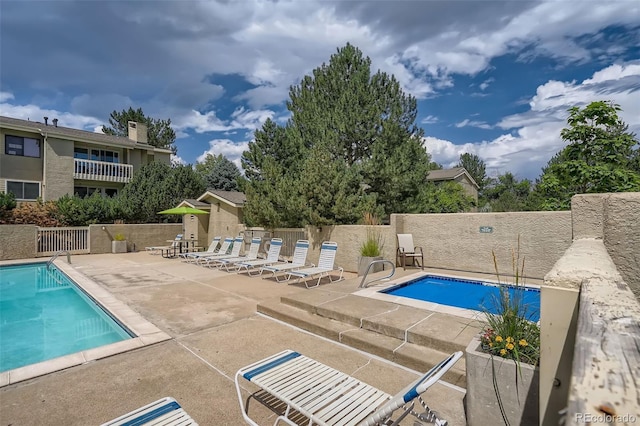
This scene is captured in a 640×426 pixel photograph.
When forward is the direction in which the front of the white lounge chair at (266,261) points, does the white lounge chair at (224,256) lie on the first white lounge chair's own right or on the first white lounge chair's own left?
on the first white lounge chair's own right

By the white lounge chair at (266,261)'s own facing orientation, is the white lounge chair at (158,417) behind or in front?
in front

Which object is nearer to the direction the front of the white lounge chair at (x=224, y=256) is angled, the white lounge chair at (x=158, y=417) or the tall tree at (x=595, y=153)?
the white lounge chair

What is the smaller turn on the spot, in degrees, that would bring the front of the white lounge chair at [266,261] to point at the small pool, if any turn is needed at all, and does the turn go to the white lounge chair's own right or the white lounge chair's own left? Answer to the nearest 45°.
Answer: approximately 90° to the white lounge chair's own left

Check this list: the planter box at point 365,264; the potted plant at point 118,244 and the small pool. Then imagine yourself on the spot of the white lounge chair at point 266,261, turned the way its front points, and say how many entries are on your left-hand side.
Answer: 2

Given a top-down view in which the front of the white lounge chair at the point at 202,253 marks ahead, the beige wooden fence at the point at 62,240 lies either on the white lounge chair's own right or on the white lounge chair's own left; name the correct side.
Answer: on the white lounge chair's own right

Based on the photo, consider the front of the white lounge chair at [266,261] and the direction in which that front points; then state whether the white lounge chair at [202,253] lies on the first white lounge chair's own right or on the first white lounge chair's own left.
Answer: on the first white lounge chair's own right

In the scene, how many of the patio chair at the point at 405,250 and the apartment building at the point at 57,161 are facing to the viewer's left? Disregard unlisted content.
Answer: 0

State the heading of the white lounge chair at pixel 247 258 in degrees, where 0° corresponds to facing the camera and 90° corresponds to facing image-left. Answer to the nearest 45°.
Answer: approximately 45°

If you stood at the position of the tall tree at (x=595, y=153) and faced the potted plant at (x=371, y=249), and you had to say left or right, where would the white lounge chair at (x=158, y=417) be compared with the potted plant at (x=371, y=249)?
left

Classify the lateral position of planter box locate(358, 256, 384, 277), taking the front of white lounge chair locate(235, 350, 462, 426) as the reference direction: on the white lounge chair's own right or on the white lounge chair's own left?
on the white lounge chair's own right

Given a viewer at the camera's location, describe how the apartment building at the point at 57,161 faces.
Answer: facing the viewer and to the right of the viewer

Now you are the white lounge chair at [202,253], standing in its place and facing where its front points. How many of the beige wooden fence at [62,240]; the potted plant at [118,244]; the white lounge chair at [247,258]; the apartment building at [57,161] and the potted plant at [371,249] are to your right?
3

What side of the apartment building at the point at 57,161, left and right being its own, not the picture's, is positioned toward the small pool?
front

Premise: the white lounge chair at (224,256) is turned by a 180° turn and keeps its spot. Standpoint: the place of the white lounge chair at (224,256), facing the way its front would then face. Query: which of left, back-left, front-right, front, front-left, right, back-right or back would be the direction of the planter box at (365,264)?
right

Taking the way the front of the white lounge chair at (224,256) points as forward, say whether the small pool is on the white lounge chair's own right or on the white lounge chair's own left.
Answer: on the white lounge chair's own left

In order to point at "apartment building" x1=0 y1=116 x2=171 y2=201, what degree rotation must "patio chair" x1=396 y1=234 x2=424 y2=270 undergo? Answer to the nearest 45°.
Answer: approximately 135° to its right

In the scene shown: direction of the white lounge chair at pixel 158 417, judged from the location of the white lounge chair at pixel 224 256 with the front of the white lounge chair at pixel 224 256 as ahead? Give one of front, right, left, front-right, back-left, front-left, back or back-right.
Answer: front-left
